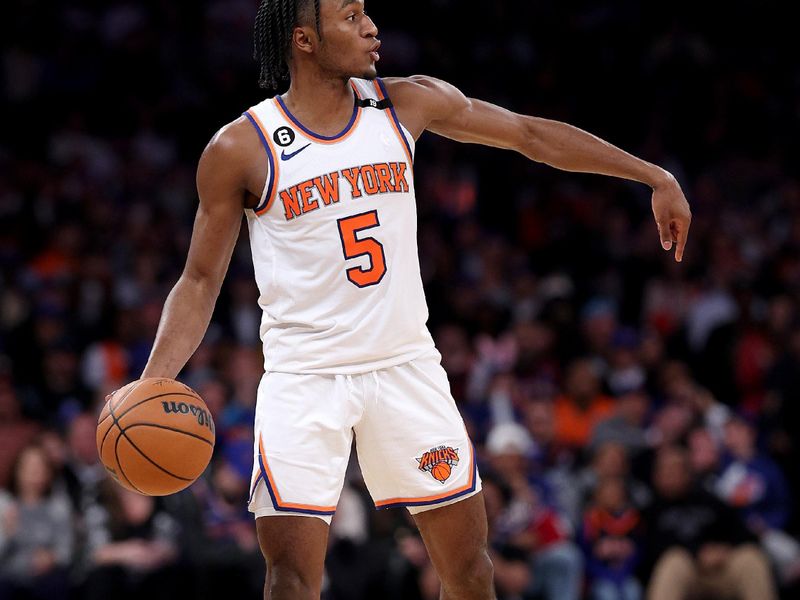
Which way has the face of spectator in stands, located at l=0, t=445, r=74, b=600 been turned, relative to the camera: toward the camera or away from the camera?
toward the camera

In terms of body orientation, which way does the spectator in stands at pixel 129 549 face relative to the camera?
toward the camera

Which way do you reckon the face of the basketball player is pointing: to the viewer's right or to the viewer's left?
to the viewer's right

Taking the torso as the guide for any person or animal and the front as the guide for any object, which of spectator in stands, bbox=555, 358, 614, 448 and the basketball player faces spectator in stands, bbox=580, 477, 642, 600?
spectator in stands, bbox=555, 358, 614, 448

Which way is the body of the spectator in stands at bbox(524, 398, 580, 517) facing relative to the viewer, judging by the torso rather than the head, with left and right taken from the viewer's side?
facing the viewer

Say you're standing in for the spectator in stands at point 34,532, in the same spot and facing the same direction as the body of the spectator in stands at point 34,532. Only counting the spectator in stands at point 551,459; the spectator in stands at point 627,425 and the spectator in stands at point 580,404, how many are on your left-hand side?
3

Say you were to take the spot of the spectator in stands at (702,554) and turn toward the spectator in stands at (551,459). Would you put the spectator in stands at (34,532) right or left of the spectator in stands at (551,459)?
left

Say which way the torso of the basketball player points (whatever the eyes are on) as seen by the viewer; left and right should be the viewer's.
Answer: facing the viewer

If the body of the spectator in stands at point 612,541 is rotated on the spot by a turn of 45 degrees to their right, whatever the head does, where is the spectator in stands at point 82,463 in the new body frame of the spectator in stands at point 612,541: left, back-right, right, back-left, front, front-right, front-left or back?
front-right

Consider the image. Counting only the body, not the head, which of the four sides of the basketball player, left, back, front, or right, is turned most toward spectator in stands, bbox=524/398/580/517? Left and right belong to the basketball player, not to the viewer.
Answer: back

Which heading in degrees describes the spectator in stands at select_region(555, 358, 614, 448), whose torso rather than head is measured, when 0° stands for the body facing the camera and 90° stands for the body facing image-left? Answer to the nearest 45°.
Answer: approximately 0°

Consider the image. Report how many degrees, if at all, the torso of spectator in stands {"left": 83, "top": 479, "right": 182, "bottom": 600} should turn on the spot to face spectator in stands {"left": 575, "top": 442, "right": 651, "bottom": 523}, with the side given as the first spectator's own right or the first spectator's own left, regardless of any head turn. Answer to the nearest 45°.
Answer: approximately 90° to the first spectator's own left

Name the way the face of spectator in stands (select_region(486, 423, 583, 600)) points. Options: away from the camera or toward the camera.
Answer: toward the camera

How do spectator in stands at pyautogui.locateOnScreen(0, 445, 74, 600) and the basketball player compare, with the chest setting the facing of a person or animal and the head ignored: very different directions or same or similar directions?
same or similar directions

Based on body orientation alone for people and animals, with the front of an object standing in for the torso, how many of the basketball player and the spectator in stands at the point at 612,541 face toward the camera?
2

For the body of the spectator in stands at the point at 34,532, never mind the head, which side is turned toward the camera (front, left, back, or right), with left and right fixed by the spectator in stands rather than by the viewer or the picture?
front
